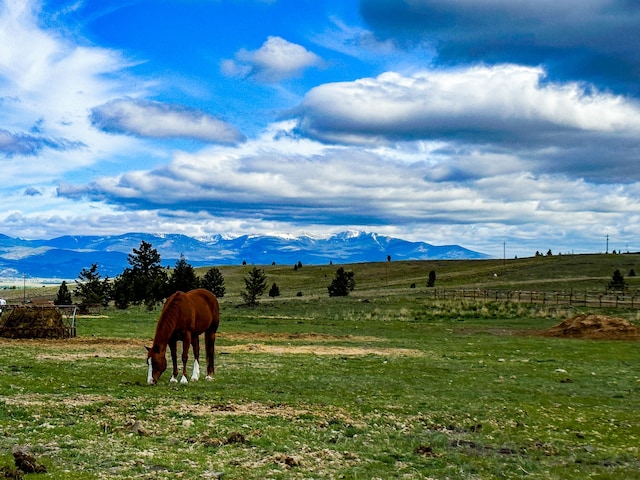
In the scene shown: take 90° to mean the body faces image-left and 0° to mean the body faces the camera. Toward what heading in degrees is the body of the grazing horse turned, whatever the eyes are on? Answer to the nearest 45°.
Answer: approximately 45°

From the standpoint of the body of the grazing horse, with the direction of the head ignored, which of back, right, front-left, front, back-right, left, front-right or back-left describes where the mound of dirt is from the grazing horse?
back

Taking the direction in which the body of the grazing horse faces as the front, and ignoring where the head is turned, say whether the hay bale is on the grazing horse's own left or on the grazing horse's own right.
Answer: on the grazing horse's own right

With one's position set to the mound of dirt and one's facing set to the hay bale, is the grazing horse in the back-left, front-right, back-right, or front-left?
front-left
